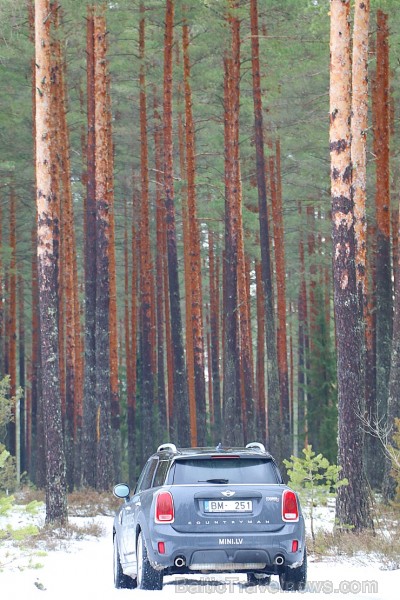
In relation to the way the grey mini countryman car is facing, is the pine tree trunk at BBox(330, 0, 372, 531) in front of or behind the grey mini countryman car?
in front

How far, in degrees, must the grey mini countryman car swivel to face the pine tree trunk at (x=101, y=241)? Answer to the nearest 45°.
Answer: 0° — it already faces it

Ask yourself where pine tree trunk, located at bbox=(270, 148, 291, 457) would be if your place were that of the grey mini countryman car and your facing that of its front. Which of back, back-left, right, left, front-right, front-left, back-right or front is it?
front

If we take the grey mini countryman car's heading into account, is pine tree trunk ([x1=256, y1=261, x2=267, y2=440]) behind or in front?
in front

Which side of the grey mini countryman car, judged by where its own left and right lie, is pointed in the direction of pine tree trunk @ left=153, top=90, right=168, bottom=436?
front

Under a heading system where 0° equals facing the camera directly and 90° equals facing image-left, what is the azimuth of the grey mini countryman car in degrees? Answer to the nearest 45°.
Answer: approximately 180°

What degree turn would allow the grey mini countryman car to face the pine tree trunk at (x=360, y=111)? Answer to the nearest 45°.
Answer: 0° — it already faces it

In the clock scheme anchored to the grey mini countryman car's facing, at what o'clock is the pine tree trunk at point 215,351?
The pine tree trunk is roughly at 12 o'clock from the grey mini countryman car.

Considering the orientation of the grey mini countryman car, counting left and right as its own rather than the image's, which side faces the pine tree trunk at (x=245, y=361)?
front

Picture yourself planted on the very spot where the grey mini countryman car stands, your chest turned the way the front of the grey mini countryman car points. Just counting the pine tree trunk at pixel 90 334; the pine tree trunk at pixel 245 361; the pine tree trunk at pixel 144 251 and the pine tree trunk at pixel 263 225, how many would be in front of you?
4

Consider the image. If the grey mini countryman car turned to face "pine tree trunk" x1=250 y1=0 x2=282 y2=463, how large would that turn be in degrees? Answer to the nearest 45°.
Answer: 0° — it already faces it

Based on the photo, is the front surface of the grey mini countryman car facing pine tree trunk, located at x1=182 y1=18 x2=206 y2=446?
yes
